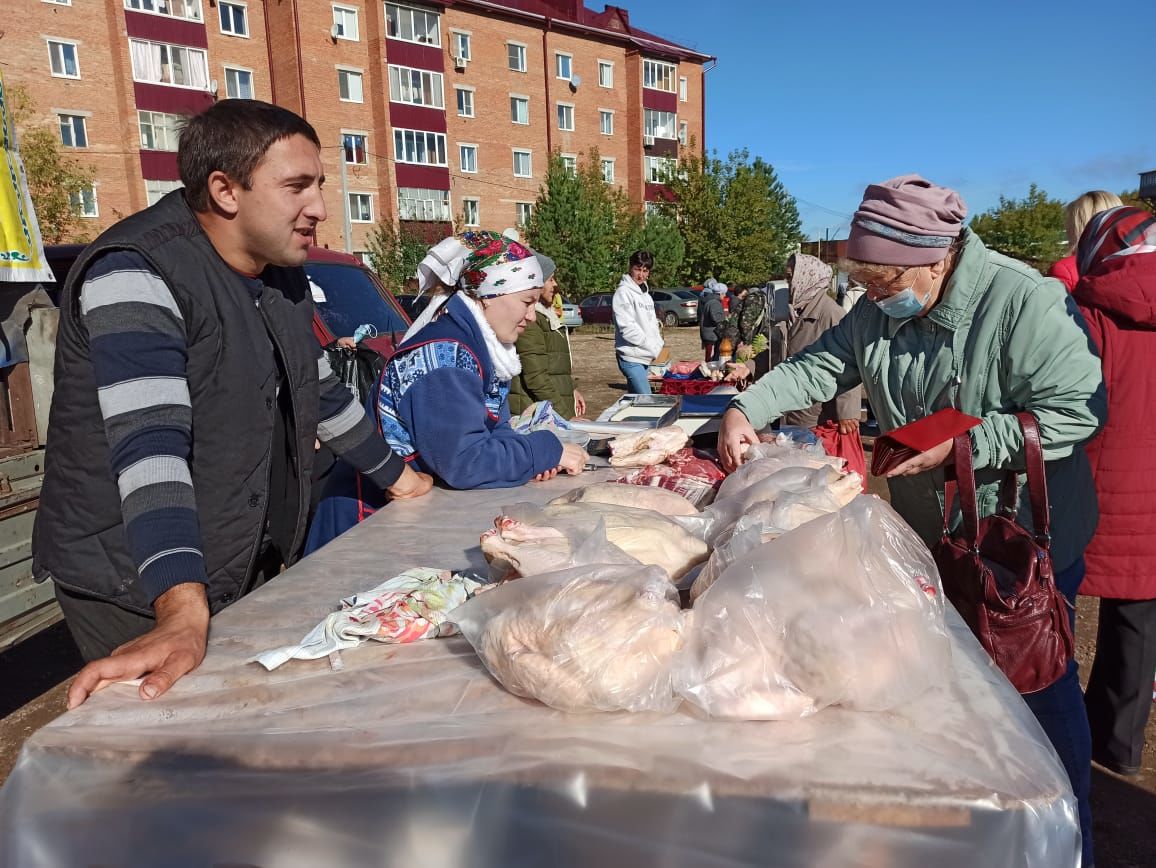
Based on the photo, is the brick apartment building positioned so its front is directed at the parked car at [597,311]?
yes

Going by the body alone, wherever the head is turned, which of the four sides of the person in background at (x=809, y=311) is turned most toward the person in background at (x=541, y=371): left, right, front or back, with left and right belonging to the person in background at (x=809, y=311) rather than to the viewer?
front

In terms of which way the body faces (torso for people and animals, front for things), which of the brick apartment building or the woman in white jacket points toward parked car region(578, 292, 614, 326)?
the brick apartment building

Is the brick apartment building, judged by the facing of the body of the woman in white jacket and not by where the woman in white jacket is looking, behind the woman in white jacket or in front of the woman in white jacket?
behind

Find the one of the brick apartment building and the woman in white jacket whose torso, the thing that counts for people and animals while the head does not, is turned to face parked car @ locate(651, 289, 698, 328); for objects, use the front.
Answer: the brick apartment building

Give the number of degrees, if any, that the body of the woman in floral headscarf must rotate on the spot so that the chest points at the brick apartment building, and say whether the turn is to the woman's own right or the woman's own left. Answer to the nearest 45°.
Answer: approximately 90° to the woman's own left

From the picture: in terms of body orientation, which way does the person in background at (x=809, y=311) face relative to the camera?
to the viewer's left

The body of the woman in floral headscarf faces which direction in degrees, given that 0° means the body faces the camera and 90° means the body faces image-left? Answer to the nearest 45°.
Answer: approximately 270°

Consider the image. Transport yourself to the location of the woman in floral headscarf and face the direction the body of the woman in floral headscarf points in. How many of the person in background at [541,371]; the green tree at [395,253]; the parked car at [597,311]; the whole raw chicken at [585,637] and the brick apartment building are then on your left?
4
